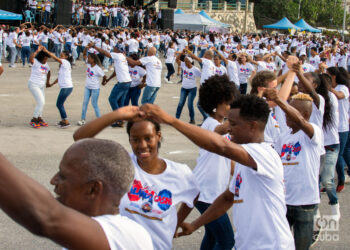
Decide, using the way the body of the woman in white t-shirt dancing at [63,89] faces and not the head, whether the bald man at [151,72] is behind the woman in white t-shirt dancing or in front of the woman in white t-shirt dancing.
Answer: behind

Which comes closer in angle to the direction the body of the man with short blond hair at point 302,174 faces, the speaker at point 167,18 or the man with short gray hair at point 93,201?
the man with short gray hair

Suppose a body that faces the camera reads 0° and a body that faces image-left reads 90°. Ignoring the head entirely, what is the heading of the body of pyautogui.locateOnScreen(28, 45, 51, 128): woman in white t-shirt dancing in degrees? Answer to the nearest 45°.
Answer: approximately 315°
